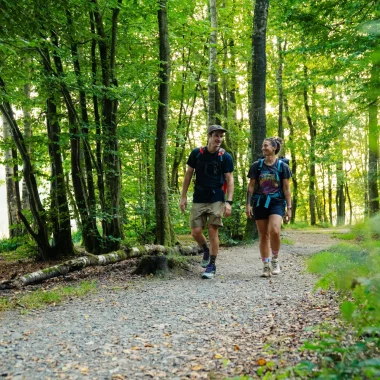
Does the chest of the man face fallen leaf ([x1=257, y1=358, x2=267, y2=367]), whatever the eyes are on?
yes

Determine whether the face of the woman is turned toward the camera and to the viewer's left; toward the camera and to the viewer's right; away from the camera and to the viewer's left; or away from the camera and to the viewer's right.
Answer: toward the camera and to the viewer's left

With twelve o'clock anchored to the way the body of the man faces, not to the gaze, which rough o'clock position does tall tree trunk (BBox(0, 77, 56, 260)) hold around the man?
The tall tree trunk is roughly at 4 o'clock from the man.

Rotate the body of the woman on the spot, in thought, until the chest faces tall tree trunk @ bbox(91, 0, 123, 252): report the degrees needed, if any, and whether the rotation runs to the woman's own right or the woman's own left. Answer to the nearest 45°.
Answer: approximately 135° to the woman's own right

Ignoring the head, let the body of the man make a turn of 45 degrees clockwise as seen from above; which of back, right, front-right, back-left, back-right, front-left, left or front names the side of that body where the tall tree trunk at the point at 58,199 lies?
right

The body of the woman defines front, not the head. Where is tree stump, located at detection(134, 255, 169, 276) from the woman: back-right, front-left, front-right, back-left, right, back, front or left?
right

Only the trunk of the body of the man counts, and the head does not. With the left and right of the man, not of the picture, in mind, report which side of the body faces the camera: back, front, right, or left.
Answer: front

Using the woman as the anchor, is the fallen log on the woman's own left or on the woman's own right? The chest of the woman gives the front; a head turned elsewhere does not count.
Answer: on the woman's own right

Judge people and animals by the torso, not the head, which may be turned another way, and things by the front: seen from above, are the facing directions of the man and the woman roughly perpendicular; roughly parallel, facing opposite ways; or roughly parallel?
roughly parallel

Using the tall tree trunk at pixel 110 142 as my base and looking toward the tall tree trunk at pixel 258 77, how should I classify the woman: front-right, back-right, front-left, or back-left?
front-right

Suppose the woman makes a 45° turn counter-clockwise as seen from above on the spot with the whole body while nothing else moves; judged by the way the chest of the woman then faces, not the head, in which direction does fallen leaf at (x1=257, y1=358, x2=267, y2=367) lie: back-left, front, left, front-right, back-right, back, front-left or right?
front-right

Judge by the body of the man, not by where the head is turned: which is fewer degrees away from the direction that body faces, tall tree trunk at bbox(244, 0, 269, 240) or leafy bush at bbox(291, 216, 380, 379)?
the leafy bush

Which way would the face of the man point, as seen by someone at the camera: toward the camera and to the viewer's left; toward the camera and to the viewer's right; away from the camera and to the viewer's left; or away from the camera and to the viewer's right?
toward the camera and to the viewer's right

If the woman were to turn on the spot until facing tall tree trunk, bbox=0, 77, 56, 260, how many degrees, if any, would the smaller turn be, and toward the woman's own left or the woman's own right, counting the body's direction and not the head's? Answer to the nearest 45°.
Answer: approximately 90° to the woman's own right

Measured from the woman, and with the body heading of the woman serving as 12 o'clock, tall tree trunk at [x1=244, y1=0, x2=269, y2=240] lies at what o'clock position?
The tall tree trunk is roughly at 6 o'clock from the woman.

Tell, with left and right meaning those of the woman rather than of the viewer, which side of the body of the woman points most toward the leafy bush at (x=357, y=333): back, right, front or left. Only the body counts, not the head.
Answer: front

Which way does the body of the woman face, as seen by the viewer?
toward the camera

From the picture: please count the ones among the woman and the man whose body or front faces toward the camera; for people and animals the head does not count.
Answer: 2
